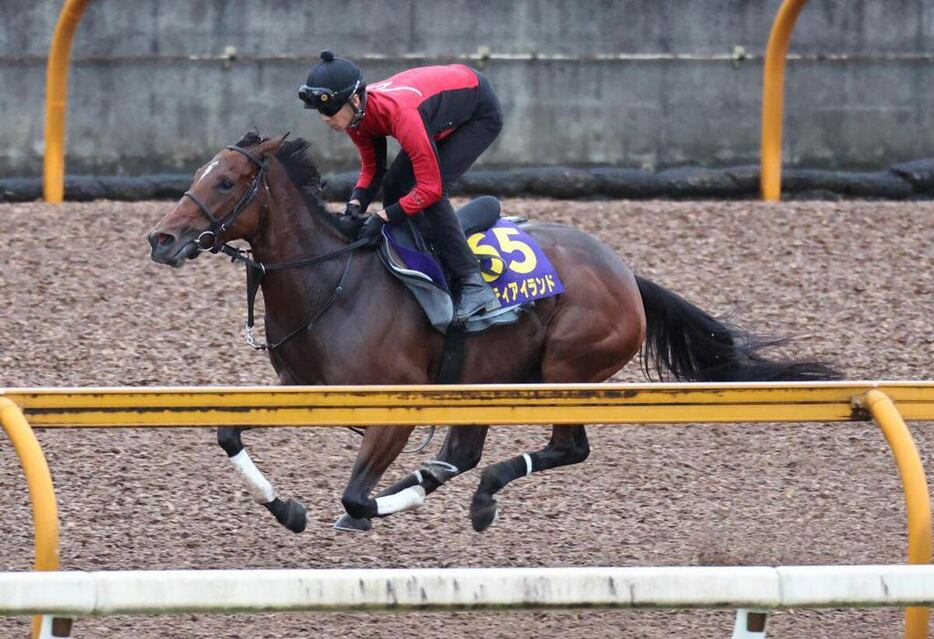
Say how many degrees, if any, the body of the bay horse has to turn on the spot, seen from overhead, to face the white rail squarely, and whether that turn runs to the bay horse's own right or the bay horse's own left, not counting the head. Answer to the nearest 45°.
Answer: approximately 90° to the bay horse's own left

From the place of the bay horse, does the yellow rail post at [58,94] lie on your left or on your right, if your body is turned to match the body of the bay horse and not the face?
on your right

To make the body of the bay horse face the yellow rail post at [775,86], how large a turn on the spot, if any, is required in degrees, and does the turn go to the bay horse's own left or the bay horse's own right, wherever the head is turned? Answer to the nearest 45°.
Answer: approximately 135° to the bay horse's own right

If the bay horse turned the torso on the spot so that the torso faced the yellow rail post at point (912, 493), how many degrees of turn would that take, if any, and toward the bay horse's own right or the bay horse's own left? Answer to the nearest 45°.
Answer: approximately 135° to the bay horse's own left

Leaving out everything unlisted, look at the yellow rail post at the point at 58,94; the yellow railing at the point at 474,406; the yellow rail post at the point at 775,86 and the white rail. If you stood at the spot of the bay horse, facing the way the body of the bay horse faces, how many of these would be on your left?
2

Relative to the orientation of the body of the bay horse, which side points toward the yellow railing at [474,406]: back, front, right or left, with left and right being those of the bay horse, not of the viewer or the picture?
left

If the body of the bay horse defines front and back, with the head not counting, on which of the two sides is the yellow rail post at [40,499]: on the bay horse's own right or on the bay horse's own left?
on the bay horse's own left

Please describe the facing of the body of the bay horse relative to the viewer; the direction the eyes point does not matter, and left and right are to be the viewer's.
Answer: facing to the left of the viewer
